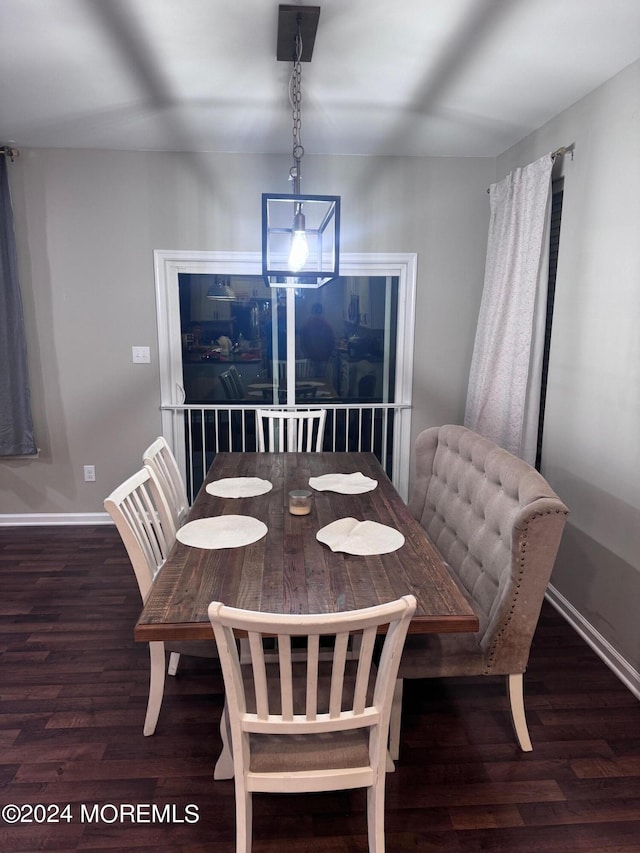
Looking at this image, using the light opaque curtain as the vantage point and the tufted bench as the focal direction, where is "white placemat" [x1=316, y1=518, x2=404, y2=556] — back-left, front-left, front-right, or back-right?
front-right

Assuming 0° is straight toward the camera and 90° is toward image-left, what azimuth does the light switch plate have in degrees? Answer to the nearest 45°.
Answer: approximately 0°

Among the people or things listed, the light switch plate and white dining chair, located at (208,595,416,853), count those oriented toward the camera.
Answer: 1

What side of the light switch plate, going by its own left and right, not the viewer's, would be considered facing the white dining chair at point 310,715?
front

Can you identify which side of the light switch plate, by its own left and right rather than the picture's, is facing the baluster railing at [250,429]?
left

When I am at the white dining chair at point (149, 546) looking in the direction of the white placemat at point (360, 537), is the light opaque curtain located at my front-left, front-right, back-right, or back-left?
front-left

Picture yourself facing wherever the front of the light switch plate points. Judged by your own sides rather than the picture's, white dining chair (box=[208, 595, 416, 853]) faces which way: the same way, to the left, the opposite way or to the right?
the opposite way

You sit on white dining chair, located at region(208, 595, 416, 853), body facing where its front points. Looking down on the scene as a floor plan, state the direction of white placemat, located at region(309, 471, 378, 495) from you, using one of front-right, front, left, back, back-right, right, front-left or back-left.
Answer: front

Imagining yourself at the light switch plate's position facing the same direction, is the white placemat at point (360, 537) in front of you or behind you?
in front

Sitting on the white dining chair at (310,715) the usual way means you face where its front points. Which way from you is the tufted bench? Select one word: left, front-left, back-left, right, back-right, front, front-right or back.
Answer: front-right

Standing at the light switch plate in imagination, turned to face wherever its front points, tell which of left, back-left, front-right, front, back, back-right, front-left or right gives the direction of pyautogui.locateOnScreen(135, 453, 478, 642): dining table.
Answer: front

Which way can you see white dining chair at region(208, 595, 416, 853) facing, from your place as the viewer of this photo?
facing away from the viewer

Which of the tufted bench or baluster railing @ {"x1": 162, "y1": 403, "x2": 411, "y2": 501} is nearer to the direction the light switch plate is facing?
the tufted bench

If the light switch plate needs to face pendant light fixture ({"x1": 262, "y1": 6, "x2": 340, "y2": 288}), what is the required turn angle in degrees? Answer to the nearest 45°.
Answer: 0° — it already faces it
